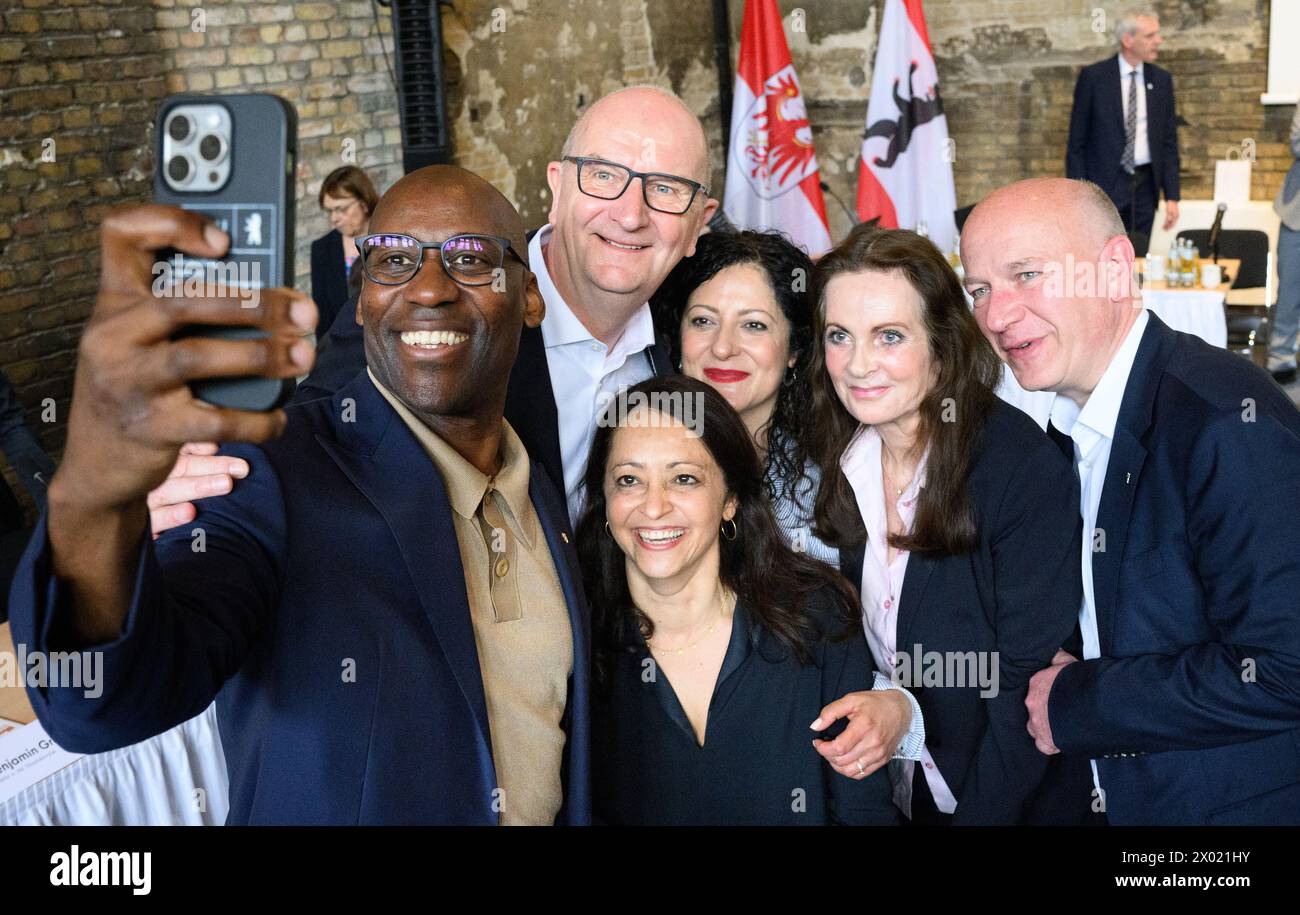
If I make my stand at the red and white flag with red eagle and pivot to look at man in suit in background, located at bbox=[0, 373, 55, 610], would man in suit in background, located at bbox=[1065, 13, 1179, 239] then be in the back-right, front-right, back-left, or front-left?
back-left

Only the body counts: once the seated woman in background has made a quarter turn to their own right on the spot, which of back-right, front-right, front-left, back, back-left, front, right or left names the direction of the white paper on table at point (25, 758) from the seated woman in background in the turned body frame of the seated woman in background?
front-left

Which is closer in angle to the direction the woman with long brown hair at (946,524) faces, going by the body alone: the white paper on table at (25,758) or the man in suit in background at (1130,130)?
the white paper on table

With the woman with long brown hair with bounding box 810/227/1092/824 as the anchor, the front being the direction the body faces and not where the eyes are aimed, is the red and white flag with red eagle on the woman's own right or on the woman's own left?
on the woman's own right

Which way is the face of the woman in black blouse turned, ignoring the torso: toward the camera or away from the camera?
toward the camera

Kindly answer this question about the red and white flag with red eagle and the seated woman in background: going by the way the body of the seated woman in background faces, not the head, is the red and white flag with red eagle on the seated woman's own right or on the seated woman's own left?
on the seated woman's own left

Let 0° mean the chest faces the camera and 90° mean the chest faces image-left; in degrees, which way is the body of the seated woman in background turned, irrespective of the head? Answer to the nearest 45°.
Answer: approximately 315°

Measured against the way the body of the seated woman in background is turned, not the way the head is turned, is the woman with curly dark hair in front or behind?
in front

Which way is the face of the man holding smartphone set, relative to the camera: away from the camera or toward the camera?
toward the camera

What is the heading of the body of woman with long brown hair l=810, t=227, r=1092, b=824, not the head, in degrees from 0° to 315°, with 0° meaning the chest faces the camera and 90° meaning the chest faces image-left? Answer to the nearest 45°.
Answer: approximately 45°

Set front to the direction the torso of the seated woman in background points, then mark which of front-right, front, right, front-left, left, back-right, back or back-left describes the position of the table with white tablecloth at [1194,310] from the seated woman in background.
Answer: front-left

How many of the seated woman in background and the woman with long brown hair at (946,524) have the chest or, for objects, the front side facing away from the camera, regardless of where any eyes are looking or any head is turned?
0

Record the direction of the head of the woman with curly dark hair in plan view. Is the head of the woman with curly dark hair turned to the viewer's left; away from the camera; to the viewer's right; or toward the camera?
toward the camera

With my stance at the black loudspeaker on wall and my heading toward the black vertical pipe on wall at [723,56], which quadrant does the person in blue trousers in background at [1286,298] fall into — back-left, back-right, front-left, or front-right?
front-right
